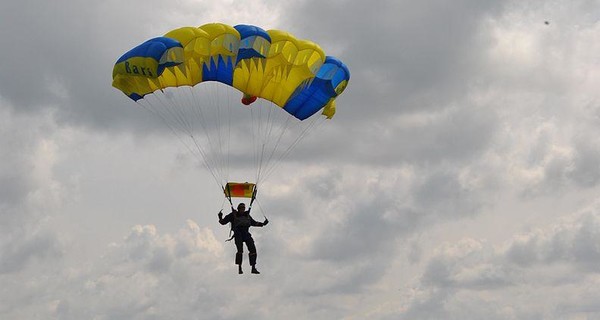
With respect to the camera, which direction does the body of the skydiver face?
toward the camera
